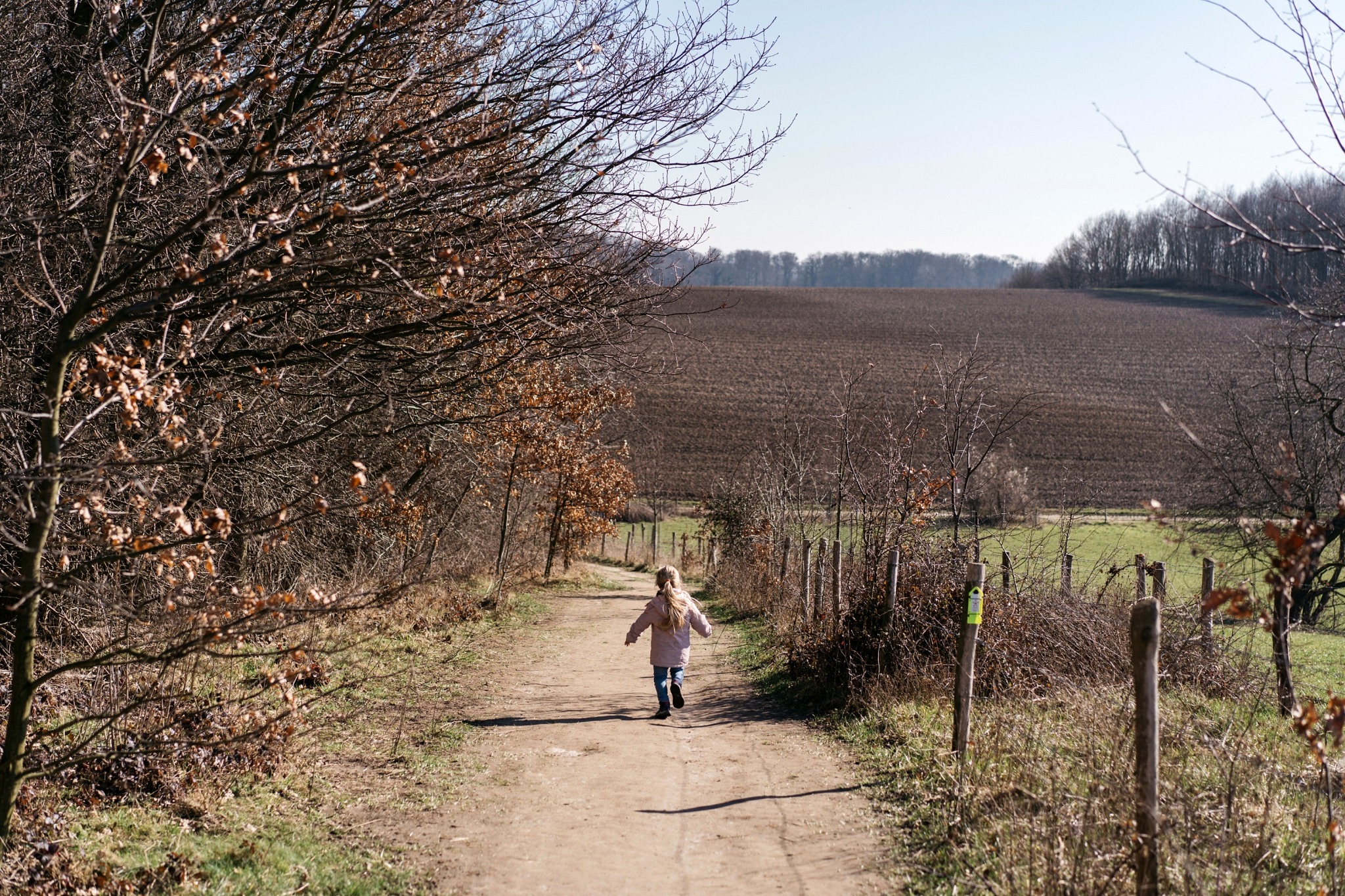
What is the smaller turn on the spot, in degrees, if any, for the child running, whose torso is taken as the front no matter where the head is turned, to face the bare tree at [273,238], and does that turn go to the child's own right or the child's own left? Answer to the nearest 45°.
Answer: approximately 135° to the child's own left

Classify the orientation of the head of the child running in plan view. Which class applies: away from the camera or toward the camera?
away from the camera

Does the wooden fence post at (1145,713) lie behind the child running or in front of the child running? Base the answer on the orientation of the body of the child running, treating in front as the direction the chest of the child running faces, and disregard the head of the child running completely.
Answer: behind

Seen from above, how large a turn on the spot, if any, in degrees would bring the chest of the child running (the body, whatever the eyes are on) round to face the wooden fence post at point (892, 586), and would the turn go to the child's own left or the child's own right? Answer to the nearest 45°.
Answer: approximately 90° to the child's own right

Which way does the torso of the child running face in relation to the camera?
away from the camera

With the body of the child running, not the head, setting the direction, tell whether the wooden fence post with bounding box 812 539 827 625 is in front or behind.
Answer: in front

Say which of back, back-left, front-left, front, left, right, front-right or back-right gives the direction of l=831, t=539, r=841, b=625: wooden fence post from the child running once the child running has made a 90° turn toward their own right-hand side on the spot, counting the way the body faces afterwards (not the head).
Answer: front-left

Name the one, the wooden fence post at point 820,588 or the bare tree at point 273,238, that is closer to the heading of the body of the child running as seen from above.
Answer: the wooden fence post

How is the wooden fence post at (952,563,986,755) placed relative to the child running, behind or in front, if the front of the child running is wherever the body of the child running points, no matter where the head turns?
behind
